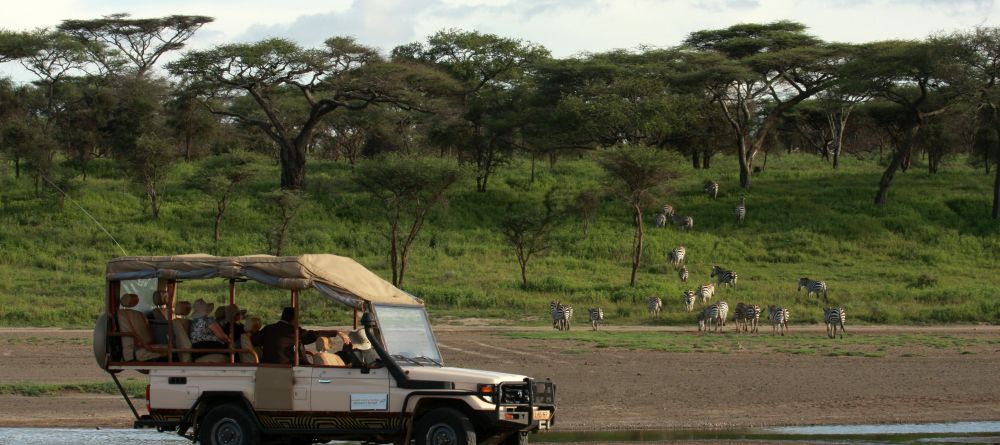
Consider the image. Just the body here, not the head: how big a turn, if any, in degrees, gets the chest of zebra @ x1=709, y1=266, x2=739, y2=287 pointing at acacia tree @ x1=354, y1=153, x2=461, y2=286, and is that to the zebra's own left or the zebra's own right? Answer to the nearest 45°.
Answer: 0° — it already faces it

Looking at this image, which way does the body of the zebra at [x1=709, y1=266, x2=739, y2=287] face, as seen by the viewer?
to the viewer's left

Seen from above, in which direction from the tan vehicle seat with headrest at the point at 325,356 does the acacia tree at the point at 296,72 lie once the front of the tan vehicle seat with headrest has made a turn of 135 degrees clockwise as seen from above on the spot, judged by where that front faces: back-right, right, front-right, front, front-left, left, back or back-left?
back-right

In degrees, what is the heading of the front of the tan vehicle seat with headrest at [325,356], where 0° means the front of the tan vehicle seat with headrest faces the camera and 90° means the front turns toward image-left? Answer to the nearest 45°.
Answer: approximately 270°
